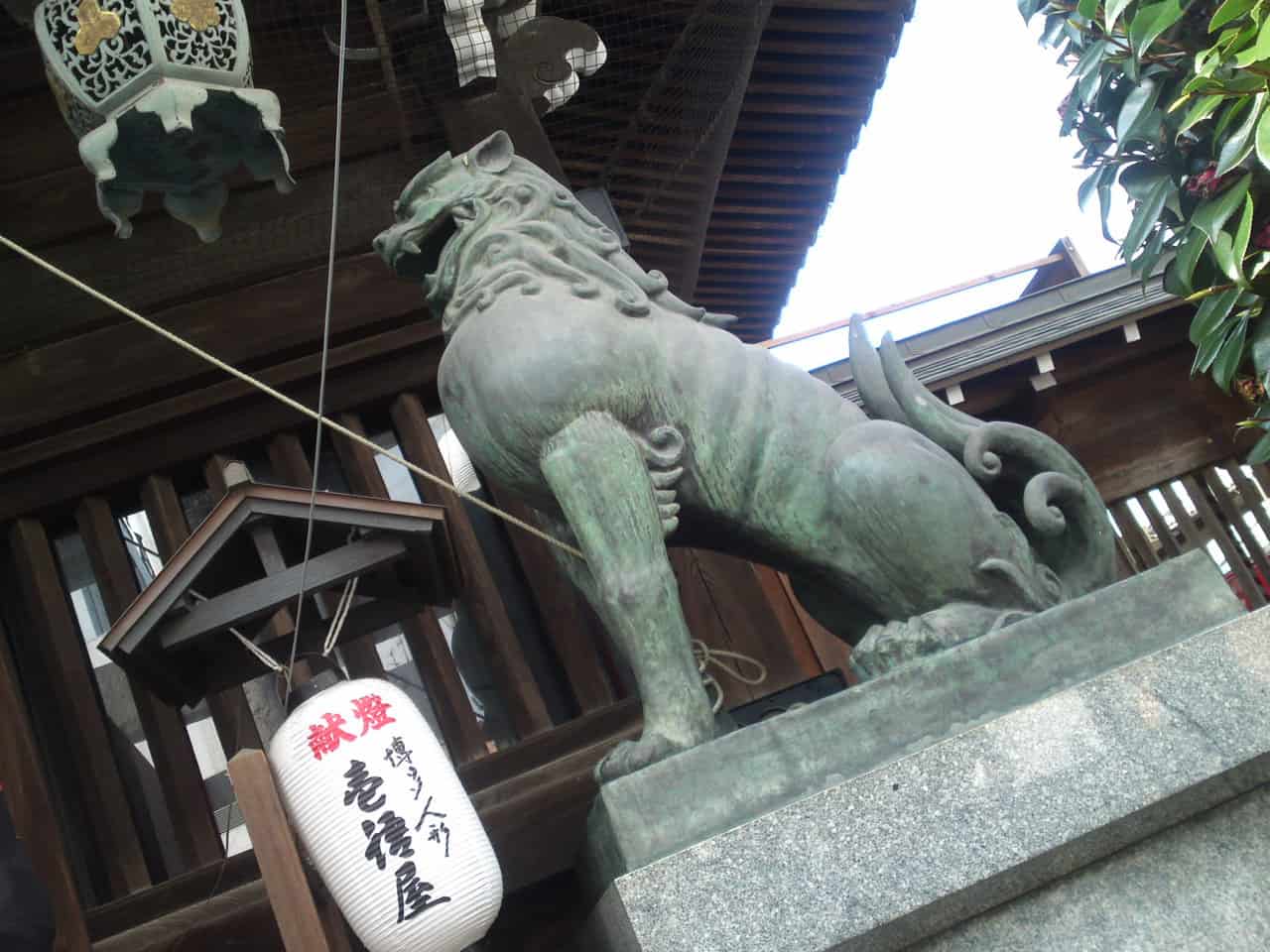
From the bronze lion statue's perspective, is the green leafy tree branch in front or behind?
behind

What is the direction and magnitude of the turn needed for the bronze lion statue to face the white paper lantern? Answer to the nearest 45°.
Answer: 0° — it already faces it

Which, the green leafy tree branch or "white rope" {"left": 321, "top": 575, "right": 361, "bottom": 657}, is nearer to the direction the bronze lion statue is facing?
the white rope

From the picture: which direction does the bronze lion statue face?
to the viewer's left

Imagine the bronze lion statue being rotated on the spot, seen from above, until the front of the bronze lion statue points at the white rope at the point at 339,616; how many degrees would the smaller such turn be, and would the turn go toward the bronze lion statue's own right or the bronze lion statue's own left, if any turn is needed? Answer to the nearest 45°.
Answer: approximately 45° to the bronze lion statue's own right
